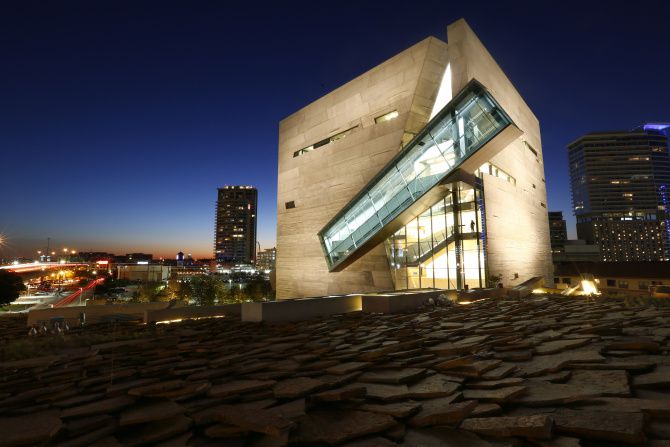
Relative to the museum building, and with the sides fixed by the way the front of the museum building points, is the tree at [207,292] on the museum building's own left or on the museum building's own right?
on the museum building's own right

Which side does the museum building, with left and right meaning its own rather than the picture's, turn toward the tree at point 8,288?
right

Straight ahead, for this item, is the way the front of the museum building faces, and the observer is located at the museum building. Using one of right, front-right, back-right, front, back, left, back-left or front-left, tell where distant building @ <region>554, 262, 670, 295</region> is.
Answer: back-left

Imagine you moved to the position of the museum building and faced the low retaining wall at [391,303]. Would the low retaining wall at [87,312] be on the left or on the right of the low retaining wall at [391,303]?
right

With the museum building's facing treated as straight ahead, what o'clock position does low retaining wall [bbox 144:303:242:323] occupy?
The low retaining wall is roughly at 1 o'clock from the museum building.

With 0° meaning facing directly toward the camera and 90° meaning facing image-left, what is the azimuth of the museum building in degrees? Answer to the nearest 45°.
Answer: approximately 0°

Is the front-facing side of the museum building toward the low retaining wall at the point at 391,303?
yes

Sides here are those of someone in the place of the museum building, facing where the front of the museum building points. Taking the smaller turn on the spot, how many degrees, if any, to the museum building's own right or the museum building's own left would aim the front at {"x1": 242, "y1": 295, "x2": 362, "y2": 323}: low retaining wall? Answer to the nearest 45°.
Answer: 0° — it already faces it

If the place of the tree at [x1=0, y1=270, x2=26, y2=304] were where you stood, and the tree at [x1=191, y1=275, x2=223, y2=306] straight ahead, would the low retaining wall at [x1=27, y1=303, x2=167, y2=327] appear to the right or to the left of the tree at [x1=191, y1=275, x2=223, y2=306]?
right
